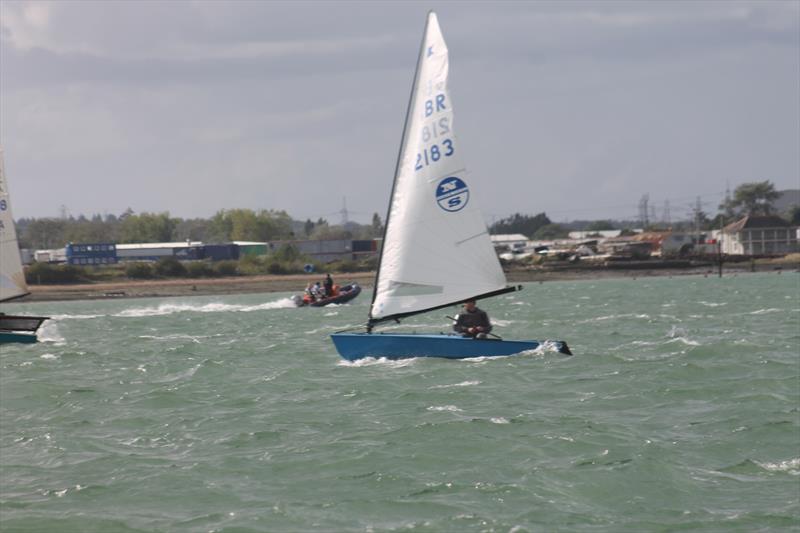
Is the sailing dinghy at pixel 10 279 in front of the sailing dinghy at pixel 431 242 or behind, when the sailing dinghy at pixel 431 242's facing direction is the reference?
in front

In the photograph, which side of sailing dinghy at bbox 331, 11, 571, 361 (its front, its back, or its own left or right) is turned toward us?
left

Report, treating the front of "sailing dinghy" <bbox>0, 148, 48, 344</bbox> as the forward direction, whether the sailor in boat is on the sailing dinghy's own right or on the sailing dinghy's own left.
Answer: on the sailing dinghy's own left

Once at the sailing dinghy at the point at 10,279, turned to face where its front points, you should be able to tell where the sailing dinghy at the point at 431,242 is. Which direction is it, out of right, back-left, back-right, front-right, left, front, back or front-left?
back-left

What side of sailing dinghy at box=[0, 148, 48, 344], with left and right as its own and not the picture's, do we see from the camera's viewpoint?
left

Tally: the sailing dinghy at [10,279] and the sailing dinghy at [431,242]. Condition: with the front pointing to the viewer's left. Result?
2
